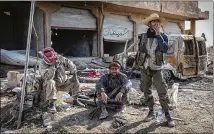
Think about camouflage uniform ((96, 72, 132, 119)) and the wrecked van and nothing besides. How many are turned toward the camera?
1

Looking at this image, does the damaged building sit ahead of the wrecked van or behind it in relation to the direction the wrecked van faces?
ahead

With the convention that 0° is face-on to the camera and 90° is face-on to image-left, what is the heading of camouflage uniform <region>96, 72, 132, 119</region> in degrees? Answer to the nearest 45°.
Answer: approximately 0°

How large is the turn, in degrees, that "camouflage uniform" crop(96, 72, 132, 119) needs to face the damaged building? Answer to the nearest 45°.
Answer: approximately 180°

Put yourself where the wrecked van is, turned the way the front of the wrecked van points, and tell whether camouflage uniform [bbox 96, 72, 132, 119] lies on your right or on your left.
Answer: on your left
